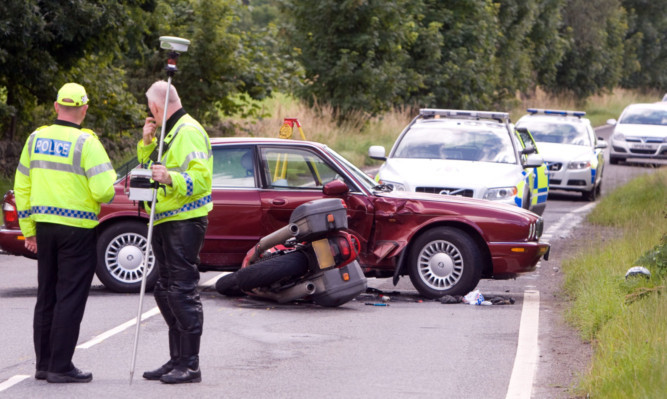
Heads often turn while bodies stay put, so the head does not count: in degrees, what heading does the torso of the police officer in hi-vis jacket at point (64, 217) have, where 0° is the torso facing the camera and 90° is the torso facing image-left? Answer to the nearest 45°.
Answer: approximately 225°

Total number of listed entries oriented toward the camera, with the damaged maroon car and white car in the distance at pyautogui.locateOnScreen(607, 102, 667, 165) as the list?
1

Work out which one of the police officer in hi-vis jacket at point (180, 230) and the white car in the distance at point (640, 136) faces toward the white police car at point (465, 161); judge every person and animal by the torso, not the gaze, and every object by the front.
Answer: the white car in the distance at point (640, 136)

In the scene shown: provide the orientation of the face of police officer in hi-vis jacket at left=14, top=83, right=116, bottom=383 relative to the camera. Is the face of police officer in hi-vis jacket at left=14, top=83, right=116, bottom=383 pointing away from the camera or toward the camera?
away from the camera

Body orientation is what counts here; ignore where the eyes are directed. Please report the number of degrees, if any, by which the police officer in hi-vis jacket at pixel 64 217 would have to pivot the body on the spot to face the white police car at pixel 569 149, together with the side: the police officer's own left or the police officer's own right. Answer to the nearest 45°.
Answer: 0° — they already face it

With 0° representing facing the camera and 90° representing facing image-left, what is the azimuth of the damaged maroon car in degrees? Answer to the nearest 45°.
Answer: approximately 270°

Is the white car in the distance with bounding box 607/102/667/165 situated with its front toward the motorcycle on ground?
yes

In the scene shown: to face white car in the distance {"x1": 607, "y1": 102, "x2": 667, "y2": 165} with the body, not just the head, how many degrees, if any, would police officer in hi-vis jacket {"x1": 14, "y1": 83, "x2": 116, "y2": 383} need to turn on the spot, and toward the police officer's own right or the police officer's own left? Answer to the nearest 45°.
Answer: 0° — they already face it

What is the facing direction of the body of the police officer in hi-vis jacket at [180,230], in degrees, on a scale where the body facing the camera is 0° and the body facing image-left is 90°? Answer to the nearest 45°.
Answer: approximately 90°
